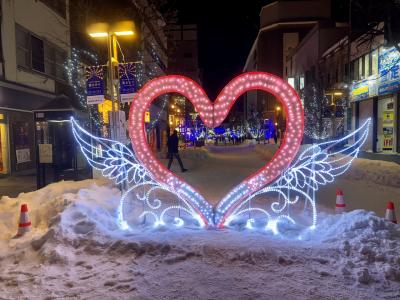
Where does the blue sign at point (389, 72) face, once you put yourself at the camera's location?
facing the viewer and to the left of the viewer

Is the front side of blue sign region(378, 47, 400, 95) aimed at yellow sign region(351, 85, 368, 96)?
no

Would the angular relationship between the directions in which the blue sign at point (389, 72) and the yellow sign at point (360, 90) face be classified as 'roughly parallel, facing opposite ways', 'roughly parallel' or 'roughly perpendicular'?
roughly parallel

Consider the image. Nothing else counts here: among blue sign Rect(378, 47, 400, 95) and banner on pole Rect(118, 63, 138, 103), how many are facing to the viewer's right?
0

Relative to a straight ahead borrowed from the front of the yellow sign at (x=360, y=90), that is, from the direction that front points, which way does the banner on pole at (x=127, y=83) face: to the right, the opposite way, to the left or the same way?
to the left

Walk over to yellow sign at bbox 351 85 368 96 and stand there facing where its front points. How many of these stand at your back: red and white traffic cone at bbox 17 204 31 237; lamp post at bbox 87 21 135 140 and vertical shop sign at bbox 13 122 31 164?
0

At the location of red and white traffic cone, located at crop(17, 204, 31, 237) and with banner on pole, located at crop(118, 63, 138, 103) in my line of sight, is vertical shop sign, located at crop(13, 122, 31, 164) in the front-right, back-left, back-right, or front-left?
front-left

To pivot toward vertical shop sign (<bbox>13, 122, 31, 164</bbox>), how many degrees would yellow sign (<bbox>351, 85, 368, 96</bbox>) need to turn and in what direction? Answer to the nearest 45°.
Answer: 0° — it already faces it

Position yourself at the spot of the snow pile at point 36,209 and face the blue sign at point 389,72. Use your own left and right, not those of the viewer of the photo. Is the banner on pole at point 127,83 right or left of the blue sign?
left

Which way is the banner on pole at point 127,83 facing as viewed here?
toward the camera

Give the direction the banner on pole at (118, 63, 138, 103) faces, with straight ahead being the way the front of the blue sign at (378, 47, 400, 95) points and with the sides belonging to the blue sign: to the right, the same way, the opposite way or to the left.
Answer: to the left

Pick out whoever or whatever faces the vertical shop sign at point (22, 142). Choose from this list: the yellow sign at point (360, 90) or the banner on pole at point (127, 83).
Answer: the yellow sign

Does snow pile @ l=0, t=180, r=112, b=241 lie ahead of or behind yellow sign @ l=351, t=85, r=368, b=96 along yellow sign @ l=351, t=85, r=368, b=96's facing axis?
ahead

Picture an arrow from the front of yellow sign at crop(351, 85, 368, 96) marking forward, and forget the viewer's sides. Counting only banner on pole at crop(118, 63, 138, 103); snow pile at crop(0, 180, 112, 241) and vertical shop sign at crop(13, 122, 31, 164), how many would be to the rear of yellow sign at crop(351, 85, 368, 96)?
0

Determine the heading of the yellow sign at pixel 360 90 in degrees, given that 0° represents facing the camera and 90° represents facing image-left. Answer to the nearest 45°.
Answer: approximately 45°

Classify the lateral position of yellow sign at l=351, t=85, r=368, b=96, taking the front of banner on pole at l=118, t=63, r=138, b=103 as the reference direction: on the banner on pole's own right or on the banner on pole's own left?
on the banner on pole's own left

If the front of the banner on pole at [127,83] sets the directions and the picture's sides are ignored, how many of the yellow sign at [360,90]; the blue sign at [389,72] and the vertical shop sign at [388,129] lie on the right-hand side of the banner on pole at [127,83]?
0
